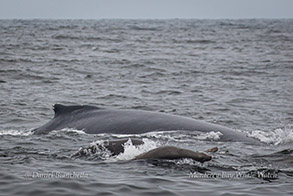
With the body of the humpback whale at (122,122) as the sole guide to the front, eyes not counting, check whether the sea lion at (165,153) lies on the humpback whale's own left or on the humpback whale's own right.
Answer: on the humpback whale's own right

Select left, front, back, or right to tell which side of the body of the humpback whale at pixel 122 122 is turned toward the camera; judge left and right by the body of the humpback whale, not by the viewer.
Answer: right
